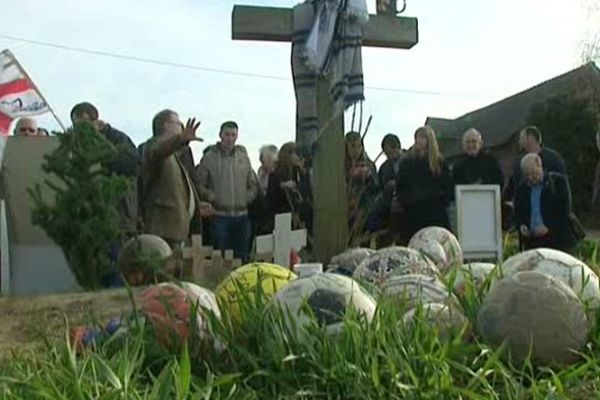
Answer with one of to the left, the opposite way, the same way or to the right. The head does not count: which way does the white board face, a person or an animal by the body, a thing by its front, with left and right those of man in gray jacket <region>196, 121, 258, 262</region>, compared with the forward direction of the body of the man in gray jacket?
the same way

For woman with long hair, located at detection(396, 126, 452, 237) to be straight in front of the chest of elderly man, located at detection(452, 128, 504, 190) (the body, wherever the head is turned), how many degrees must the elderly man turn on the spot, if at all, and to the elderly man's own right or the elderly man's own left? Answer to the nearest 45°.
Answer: approximately 45° to the elderly man's own right

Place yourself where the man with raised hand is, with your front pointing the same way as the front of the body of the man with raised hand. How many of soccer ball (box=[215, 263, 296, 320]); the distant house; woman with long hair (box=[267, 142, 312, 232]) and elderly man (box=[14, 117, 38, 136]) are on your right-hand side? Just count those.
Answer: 1

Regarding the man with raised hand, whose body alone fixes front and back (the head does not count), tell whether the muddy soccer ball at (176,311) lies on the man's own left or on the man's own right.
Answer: on the man's own right

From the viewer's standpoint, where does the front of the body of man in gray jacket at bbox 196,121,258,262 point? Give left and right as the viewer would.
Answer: facing the viewer

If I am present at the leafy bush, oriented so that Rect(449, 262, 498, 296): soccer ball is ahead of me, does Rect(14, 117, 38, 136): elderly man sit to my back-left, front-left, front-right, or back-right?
back-left

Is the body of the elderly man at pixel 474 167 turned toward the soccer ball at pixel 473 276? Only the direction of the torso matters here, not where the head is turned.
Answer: yes

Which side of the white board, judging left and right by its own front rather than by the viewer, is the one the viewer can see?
front

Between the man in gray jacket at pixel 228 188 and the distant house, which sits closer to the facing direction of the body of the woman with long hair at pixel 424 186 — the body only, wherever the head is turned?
the man in gray jacket

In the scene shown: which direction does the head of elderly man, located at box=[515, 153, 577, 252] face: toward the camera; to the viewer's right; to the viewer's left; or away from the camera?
toward the camera

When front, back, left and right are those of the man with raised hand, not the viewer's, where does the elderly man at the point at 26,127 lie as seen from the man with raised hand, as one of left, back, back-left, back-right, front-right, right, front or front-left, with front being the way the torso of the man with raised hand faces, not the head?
back-left

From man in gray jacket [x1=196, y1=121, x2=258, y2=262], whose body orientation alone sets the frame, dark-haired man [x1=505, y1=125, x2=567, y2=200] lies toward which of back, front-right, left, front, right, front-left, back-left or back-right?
left
